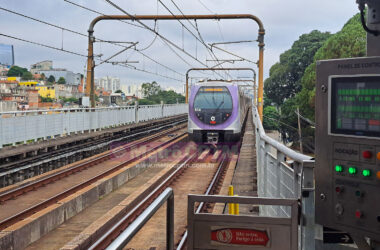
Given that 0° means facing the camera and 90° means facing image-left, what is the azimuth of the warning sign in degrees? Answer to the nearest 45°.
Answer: approximately 0°

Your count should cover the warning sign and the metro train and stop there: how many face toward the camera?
2

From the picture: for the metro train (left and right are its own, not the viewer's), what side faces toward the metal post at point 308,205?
front

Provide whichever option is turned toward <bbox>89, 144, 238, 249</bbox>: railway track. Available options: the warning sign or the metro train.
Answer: the metro train

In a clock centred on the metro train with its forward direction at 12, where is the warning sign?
The warning sign is roughly at 12 o'clock from the metro train.

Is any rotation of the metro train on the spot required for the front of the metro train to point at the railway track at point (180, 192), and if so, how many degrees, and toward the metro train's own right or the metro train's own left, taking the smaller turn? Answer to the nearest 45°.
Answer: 0° — it already faces it

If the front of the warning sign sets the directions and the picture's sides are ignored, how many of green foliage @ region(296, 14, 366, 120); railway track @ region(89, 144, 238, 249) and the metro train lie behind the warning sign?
3

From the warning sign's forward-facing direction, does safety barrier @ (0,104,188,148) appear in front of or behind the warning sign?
behind

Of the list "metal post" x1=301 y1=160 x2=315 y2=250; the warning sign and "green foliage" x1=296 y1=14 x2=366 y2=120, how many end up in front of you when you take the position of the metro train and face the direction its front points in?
2

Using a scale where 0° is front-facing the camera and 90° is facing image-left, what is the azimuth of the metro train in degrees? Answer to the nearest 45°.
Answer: approximately 0°

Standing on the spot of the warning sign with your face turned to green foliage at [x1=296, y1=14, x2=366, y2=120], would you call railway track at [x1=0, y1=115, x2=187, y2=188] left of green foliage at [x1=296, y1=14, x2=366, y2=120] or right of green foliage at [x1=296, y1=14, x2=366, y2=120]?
left

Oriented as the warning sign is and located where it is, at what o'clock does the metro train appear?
The metro train is roughly at 6 o'clock from the warning sign.
